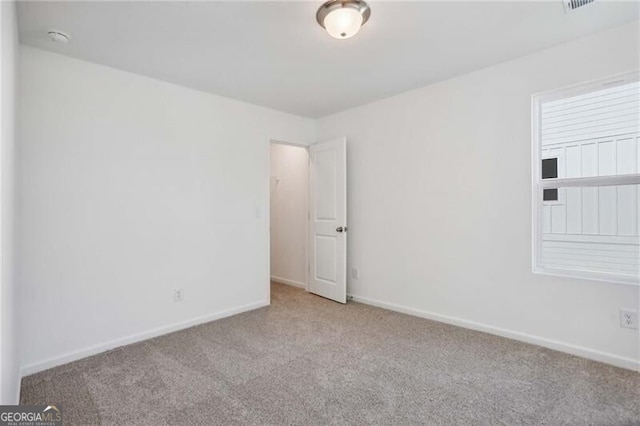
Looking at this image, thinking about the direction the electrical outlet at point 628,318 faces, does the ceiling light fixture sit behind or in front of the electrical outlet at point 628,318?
in front

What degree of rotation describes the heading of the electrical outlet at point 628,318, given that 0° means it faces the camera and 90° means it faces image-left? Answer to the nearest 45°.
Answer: approximately 0°

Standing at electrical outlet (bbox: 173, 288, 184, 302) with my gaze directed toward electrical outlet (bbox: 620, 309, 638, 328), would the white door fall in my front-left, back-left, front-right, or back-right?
front-left

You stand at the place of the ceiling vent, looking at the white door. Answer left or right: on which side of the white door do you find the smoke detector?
left

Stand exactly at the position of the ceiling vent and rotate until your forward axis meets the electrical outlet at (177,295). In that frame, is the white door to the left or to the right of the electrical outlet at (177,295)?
right

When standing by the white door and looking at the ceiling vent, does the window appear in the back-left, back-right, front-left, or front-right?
front-left

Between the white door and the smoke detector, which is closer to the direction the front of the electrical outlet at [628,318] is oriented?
the smoke detector

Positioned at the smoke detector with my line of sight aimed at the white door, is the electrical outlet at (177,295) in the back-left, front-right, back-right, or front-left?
front-left

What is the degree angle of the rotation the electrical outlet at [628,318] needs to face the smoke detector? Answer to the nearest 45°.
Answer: approximately 45° to its right

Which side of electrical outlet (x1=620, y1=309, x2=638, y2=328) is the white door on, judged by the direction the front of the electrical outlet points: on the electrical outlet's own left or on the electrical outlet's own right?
on the electrical outlet's own right
